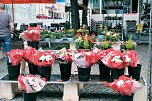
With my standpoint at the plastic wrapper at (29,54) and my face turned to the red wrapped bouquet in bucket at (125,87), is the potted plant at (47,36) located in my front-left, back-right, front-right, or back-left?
back-left

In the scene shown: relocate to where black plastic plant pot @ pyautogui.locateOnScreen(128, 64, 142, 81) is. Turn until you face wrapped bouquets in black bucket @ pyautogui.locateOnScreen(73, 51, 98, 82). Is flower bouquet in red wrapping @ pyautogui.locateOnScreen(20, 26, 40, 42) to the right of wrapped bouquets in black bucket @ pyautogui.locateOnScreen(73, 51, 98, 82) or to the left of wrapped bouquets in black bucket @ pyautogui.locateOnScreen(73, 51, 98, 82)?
right

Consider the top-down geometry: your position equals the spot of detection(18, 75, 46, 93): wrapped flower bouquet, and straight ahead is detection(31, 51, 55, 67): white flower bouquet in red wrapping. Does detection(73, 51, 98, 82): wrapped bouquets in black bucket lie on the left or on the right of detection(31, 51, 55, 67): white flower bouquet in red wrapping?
right

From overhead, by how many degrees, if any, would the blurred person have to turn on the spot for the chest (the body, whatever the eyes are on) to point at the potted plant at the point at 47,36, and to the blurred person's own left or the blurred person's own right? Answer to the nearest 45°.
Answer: approximately 45° to the blurred person's own right
